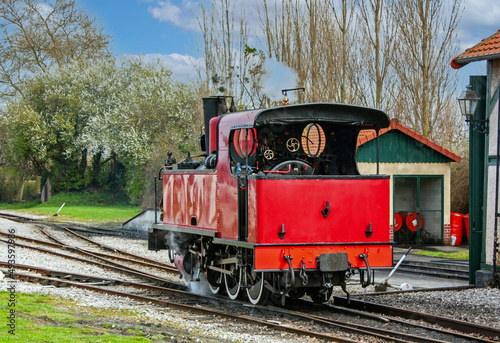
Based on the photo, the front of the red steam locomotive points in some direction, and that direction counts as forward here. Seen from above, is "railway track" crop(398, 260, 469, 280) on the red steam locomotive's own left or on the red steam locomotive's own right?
on the red steam locomotive's own right

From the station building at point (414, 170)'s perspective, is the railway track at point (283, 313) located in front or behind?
in front

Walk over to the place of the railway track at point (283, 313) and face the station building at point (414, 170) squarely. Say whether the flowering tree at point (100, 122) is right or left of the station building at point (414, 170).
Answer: left

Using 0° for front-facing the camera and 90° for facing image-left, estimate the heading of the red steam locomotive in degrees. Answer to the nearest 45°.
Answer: approximately 135°

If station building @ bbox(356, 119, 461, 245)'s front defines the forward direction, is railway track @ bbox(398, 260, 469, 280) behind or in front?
in front

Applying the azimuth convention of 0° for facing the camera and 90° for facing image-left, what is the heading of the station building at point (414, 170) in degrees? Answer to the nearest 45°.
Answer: approximately 0°

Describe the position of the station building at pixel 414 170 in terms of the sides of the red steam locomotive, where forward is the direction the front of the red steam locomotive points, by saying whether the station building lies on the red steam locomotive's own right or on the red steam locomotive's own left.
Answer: on the red steam locomotive's own right

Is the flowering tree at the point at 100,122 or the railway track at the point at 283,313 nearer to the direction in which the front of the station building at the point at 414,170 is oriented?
the railway track

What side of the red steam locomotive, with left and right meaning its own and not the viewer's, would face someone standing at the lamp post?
right

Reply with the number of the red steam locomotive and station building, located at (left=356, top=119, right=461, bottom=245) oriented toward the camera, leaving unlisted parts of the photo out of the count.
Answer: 1
